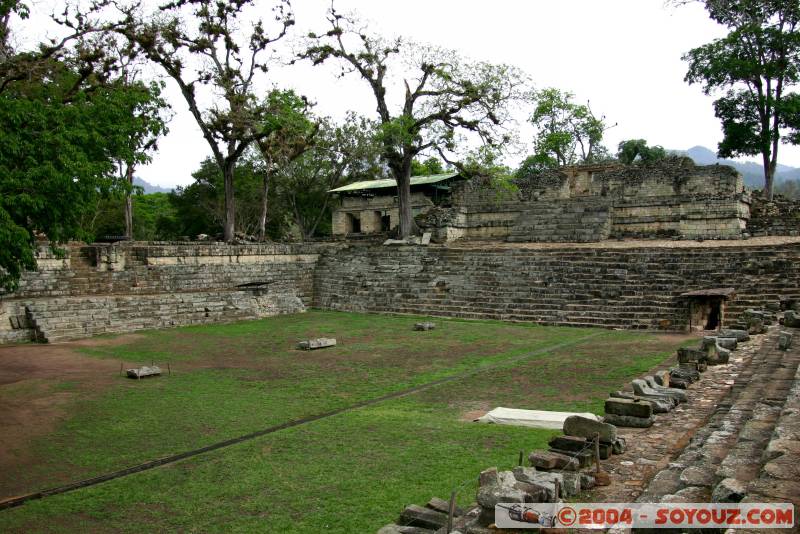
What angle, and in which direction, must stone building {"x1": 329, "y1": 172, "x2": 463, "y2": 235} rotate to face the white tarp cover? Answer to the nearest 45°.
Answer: approximately 45° to its left

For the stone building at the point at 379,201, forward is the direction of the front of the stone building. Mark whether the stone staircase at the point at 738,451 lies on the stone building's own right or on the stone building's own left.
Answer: on the stone building's own left

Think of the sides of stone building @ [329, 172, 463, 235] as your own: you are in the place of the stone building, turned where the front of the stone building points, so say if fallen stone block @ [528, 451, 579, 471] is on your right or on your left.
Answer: on your left

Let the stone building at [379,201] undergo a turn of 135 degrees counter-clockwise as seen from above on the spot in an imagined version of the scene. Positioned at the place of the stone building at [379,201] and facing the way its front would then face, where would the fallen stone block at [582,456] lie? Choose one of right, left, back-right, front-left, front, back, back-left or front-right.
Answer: right

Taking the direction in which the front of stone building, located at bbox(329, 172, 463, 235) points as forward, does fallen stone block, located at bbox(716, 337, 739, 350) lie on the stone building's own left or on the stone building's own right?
on the stone building's own left

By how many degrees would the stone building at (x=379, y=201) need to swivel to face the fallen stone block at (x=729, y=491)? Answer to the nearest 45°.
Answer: approximately 45° to its left

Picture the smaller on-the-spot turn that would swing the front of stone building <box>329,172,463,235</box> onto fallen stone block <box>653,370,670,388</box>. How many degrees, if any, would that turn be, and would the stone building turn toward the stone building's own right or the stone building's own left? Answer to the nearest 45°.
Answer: approximately 45° to the stone building's own left

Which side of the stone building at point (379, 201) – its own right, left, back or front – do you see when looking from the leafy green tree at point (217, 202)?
right

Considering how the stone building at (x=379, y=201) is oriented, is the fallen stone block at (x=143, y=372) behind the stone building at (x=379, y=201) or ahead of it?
ahead

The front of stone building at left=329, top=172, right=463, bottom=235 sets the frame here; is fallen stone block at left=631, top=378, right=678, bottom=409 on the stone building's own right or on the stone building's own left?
on the stone building's own left

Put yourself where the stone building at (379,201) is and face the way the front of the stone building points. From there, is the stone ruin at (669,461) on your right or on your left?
on your left

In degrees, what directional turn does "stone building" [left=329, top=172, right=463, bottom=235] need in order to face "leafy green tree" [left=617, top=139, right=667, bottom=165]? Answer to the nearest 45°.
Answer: approximately 180°

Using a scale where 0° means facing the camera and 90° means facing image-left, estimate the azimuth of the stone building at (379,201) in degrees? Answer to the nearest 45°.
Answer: approximately 45°

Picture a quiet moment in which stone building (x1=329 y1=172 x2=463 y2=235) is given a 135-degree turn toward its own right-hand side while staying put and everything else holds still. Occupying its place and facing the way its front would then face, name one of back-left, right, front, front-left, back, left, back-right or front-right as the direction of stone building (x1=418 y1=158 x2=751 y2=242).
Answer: back-right

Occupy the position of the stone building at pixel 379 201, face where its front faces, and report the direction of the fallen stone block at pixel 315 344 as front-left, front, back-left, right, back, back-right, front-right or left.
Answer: front-left

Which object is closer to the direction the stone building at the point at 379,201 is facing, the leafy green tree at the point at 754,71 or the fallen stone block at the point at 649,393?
the fallen stone block
